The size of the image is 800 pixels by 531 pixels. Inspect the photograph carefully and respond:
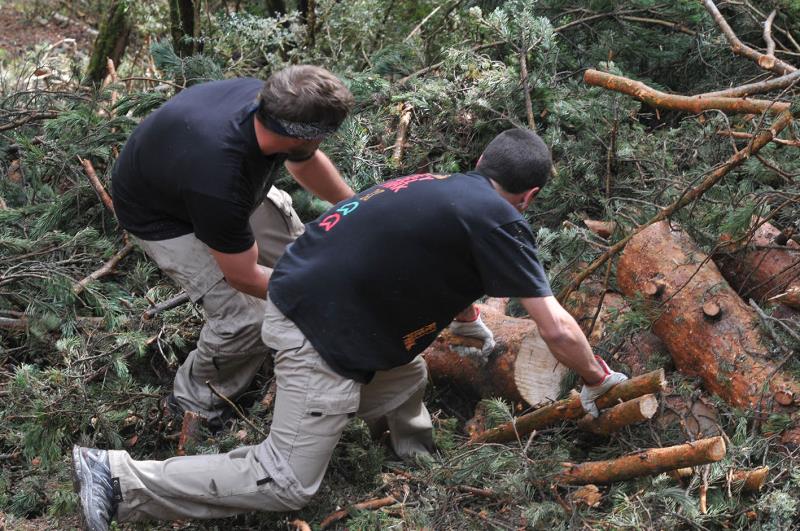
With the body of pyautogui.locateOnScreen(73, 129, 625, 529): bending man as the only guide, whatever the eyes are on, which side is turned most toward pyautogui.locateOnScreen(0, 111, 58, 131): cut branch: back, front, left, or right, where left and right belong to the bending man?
left

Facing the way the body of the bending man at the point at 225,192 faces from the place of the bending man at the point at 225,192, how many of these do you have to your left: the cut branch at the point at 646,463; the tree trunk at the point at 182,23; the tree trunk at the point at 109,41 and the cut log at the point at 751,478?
2

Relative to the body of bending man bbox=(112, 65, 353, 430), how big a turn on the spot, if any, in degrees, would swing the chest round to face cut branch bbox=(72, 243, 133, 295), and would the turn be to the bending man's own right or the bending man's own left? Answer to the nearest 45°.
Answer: approximately 135° to the bending man's own left

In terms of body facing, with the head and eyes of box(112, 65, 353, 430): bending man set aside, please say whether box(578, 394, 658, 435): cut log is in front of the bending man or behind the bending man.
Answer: in front

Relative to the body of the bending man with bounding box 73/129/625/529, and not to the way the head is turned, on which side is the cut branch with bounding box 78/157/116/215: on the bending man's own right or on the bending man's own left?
on the bending man's own left

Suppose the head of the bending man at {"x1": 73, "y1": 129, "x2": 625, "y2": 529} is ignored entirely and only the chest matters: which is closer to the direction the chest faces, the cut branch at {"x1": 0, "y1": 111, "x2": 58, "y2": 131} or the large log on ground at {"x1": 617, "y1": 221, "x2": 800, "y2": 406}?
the large log on ground

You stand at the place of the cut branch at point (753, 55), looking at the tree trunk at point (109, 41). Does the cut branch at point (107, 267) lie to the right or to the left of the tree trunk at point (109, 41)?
left

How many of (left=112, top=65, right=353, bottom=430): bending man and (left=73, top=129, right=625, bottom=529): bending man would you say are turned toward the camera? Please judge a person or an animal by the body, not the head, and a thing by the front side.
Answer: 0

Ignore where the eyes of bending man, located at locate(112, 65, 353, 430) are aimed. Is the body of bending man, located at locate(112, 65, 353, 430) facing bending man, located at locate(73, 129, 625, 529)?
no

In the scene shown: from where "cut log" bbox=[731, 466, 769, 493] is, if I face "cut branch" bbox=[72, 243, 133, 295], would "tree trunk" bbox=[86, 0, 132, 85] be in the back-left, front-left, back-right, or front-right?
front-right

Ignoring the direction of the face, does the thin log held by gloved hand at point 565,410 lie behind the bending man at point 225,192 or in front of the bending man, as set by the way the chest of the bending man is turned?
in front

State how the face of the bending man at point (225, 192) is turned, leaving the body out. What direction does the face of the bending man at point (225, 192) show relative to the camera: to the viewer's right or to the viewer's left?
to the viewer's right

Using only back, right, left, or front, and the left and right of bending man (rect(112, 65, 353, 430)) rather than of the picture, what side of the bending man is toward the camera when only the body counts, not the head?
right

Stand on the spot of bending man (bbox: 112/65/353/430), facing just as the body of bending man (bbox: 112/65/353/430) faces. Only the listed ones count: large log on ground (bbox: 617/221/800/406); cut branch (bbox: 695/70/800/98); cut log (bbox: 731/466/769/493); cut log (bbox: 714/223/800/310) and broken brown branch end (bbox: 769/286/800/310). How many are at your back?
0

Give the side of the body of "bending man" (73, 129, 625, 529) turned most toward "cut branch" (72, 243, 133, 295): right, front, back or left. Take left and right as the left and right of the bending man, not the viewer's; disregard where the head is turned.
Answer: left

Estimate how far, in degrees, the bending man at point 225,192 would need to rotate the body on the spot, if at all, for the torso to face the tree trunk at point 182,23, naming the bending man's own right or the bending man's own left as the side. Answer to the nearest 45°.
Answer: approximately 90° to the bending man's own left

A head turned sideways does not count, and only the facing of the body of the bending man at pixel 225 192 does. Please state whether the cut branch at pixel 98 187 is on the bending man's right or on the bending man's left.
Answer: on the bending man's left

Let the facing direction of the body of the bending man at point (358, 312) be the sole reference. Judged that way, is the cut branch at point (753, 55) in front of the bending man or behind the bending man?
in front

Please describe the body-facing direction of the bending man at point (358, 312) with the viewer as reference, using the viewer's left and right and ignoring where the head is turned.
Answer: facing away from the viewer and to the right of the viewer
